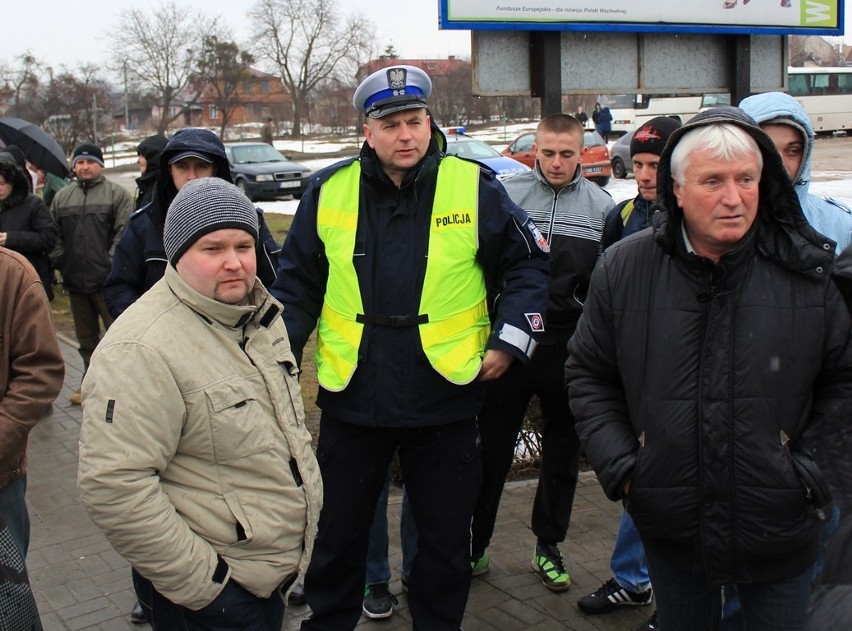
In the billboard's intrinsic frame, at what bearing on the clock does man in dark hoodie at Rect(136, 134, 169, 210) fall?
The man in dark hoodie is roughly at 2 o'clock from the billboard.

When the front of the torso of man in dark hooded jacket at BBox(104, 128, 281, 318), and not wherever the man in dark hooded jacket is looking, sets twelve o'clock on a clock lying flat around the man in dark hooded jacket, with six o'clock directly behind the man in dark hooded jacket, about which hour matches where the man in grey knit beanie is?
The man in grey knit beanie is roughly at 12 o'clock from the man in dark hooded jacket.

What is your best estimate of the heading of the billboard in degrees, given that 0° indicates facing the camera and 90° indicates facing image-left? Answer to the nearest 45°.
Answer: approximately 0°

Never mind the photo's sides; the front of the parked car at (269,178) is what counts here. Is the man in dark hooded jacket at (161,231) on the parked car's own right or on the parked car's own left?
on the parked car's own right

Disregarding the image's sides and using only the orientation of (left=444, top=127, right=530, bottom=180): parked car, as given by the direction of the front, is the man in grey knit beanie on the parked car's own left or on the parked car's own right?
on the parked car's own right

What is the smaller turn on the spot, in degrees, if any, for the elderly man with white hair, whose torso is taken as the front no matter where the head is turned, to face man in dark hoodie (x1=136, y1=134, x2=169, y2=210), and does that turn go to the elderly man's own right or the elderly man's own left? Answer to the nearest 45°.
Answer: approximately 135° to the elderly man's own right

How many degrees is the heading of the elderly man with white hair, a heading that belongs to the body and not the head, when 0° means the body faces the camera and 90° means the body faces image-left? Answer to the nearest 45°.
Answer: approximately 0°
